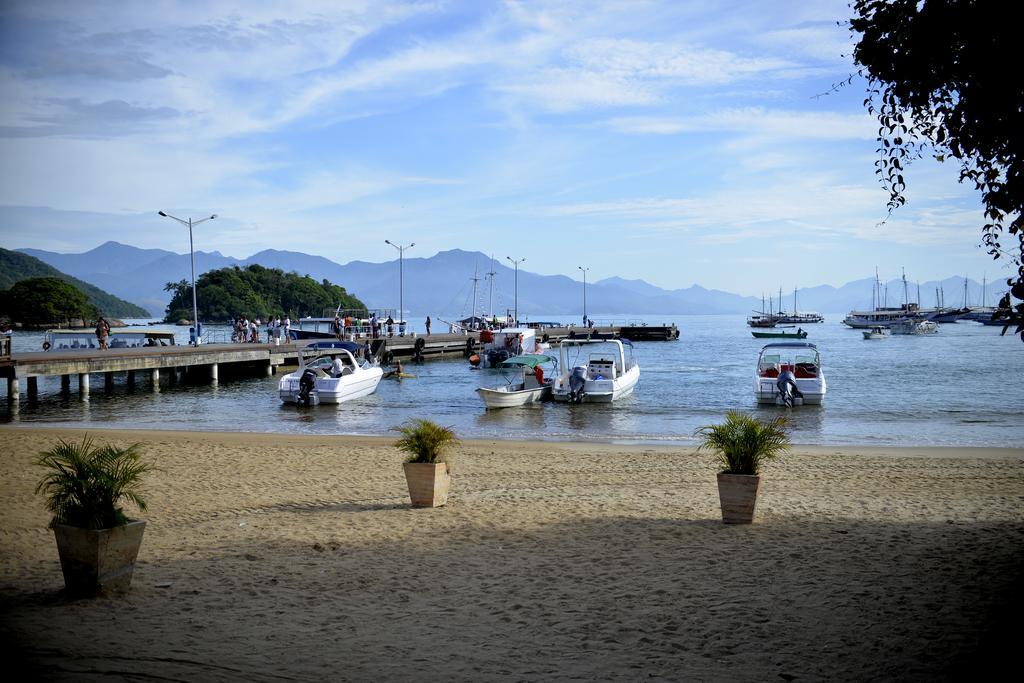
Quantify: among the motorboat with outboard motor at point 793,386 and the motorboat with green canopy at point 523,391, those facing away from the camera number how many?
1

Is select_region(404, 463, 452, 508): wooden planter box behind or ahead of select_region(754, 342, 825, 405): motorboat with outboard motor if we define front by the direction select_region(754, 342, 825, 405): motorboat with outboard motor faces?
behind

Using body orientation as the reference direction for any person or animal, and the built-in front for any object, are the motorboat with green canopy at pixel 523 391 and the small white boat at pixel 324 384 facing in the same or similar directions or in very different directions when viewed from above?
very different directions

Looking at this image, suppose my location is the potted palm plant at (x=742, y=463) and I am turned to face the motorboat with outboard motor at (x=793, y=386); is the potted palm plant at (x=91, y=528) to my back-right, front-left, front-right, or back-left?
back-left

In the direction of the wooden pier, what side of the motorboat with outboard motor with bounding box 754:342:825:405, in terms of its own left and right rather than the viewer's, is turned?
left

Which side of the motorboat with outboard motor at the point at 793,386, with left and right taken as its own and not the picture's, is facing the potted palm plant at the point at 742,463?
back

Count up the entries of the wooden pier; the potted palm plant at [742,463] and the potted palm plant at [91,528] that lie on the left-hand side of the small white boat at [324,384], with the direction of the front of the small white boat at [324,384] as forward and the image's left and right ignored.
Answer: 1

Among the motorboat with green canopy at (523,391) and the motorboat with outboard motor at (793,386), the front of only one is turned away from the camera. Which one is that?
the motorboat with outboard motor at (793,386)

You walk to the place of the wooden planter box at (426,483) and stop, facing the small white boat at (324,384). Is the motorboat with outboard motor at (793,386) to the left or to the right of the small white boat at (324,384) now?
right

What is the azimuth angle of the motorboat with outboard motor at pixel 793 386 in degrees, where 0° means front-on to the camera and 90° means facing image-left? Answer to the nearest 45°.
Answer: approximately 180°

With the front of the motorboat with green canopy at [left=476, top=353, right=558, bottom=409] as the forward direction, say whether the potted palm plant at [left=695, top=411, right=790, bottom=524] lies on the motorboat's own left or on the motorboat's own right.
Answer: on the motorboat's own left

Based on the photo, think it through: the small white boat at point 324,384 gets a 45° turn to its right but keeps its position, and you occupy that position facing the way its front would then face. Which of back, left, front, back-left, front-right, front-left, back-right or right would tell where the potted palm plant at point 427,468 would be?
right

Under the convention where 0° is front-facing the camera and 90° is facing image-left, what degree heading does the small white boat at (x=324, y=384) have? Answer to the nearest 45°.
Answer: approximately 225°

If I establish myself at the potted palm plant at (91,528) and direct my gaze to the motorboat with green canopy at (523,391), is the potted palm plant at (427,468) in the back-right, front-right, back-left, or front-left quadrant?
front-right

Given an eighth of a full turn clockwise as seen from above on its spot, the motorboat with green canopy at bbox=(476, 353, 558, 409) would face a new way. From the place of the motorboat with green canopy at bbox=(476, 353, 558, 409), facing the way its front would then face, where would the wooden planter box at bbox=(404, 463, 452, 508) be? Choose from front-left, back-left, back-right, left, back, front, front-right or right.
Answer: left

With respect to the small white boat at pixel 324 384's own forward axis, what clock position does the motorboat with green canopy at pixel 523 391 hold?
The motorboat with green canopy is roughly at 2 o'clock from the small white boat.
